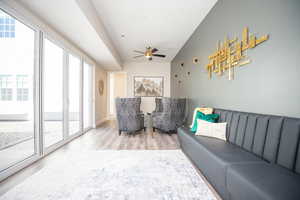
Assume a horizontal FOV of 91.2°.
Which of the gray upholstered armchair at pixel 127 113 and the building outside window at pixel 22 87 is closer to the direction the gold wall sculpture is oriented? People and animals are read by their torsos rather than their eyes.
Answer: the building outside window

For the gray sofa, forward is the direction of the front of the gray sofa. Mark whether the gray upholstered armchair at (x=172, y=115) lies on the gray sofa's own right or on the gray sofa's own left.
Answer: on the gray sofa's own right

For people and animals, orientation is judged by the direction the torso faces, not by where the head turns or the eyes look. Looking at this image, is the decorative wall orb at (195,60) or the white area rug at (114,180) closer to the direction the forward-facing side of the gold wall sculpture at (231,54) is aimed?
the white area rug

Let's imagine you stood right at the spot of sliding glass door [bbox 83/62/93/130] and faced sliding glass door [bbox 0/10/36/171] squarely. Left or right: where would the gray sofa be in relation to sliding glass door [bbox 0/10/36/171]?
left

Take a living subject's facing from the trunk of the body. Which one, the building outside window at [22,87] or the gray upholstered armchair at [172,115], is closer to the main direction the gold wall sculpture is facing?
the building outside window

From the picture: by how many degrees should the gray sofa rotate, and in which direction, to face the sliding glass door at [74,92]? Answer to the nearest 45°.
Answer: approximately 45° to its right

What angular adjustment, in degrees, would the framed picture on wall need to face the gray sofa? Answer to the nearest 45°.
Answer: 0° — it already faces it

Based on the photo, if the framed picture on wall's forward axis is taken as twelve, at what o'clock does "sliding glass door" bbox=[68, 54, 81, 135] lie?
The sliding glass door is roughly at 1 o'clock from the framed picture on wall.

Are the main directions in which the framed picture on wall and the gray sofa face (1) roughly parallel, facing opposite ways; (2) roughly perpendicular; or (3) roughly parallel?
roughly perpendicular

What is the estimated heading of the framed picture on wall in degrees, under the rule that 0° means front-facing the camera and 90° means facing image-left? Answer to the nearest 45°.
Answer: approximately 0°

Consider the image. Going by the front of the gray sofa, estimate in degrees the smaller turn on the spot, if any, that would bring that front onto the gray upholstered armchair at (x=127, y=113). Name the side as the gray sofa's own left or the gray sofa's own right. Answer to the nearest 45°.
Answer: approximately 90° to the gray sofa's own right

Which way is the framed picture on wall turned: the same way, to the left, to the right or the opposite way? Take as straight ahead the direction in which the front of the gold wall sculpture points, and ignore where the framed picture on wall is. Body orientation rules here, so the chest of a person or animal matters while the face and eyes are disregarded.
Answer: to the left
